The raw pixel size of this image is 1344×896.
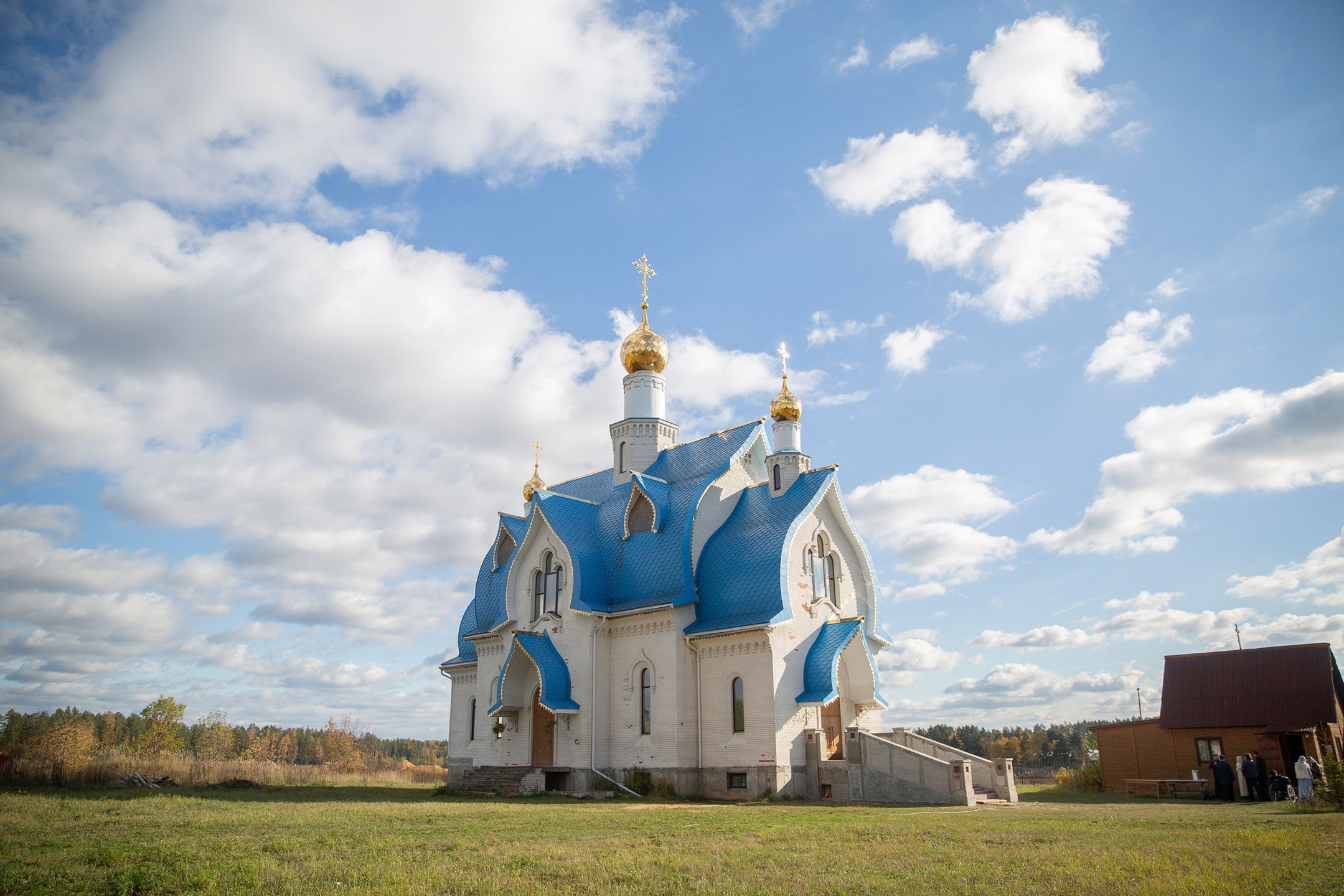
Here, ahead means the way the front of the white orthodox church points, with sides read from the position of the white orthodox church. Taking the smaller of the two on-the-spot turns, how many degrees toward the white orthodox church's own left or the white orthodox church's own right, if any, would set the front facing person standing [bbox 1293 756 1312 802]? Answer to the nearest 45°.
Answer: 0° — it already faces them

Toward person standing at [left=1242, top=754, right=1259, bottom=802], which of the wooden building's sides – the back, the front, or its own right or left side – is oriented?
front

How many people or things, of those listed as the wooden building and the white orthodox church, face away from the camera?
0

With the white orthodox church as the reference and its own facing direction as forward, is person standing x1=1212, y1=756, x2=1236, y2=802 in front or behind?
in front

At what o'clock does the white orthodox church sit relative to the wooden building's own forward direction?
The white orthodox church is roughly at 2 o'clock from the wooden building.

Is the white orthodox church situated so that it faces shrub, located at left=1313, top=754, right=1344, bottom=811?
yes

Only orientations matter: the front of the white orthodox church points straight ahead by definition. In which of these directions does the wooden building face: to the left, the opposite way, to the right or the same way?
to the right

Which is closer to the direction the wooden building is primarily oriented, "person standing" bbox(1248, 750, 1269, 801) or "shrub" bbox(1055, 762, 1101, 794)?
the person standing

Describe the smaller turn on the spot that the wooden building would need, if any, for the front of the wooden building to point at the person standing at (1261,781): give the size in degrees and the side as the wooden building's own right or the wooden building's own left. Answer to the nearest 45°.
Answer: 0° — it already faces them

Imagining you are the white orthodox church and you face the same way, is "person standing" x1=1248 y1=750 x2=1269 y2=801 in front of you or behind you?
in front

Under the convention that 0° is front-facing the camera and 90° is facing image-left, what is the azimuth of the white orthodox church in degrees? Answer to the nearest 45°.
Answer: approximately 315°

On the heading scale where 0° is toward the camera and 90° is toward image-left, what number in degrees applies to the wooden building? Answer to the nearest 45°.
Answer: approximately 0°

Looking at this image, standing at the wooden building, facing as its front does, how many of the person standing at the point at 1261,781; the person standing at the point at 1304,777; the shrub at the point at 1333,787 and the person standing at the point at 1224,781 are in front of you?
4

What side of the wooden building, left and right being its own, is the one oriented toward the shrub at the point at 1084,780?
right

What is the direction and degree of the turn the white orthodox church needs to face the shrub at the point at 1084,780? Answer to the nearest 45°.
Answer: approximately 90° to its left

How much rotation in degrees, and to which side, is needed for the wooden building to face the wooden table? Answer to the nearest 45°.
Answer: approximately 45° to its right

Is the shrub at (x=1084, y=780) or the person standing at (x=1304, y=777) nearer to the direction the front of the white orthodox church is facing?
the person standing
